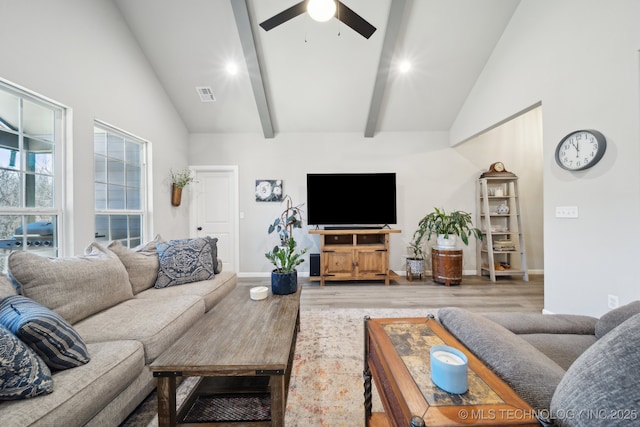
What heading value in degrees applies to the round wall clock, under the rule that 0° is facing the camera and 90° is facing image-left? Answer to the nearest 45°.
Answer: approximately 45°

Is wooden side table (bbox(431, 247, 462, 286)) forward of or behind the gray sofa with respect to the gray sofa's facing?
forward

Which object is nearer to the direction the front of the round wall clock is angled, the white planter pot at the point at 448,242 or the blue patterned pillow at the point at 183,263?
the blue patterned pillow

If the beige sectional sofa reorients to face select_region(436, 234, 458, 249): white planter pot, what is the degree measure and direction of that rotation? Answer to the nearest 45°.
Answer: approximately 45° to its left

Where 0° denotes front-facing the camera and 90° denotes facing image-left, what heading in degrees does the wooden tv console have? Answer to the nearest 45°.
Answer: approximately 0°

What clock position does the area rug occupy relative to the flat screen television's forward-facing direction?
The area rug is roughly at 12 o'clock from the flat screen television.

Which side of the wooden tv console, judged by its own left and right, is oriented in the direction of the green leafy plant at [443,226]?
left

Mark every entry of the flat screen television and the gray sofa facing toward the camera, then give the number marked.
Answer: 1

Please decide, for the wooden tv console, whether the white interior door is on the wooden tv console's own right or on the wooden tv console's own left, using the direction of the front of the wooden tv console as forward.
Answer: on the wooden tv console's own right

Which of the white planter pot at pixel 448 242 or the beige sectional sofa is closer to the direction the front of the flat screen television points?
the beige sectional sofa

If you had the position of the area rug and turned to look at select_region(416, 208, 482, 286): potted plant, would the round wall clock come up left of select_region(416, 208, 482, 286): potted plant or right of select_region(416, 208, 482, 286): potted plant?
right

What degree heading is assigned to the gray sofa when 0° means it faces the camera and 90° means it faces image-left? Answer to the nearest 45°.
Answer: approximately 135°

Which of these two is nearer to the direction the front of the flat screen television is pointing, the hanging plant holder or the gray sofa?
the gray sofa
